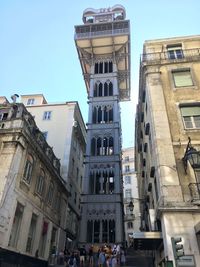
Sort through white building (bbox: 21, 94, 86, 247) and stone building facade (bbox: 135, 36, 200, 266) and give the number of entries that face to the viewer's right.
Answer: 1

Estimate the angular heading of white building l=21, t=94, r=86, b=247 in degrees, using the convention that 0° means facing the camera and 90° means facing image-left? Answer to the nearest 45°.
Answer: approximately 270°

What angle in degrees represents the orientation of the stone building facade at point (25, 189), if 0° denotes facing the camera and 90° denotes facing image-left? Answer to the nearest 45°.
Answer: approximately 315°

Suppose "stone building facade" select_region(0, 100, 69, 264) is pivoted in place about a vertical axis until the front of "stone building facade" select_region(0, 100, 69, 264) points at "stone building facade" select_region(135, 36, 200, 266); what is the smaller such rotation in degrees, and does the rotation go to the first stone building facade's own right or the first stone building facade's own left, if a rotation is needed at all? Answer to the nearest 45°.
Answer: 0° — it already faces it

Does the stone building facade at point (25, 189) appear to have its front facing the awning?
yes
